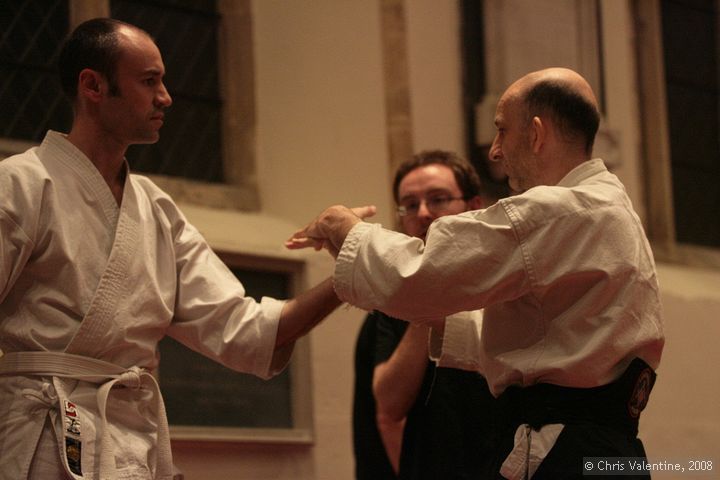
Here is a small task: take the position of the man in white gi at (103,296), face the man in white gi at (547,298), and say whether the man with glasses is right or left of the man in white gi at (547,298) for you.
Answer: left

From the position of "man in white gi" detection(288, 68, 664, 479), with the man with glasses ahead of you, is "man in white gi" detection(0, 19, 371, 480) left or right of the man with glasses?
left

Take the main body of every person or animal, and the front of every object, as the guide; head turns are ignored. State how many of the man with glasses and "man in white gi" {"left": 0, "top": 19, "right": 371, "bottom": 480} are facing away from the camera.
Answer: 0

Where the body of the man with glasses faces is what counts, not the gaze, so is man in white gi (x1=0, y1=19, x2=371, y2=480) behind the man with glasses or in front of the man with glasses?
in front

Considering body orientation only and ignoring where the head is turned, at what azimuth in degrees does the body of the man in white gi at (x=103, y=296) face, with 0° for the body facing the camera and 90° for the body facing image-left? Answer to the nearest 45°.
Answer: approximately 315°

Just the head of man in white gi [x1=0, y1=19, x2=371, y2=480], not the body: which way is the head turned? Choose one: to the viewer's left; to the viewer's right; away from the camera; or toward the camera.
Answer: to the viewer's right

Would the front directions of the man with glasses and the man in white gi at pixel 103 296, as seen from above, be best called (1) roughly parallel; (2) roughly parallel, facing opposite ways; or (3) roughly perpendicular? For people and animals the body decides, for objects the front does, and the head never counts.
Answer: roughly perpendicular

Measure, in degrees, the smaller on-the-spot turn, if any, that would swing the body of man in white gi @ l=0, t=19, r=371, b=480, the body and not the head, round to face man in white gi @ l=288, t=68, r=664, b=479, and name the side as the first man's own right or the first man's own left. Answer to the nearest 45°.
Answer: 0° — they already face them

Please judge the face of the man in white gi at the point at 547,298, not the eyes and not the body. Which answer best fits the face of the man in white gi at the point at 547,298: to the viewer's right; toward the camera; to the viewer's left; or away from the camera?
to the viewer's left

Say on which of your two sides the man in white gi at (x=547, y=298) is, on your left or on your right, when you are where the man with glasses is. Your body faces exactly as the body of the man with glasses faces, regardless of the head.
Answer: on your left

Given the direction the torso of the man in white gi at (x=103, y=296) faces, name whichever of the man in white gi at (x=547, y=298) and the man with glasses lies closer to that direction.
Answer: the man in white gi

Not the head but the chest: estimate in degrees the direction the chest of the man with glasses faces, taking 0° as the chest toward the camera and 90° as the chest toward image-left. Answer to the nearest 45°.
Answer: approximately 45°
